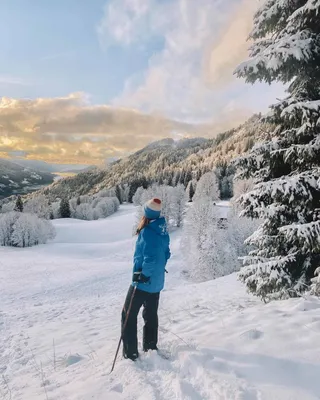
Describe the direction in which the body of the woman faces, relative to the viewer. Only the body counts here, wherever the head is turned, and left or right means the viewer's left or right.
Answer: facing away from the viewer and to the left of the viewer

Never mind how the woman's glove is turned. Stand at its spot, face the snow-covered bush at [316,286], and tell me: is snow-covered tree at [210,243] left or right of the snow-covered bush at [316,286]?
left

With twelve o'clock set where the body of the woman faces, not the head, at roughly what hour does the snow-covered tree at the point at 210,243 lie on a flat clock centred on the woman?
The snow-covered tree is roughly at 2 o'clock from the woman.

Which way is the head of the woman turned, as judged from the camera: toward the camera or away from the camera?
away from the camera

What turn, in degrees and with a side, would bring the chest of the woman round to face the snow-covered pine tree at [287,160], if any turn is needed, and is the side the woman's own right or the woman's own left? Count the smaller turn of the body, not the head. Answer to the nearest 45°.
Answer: approximately 90° to the woman's own right

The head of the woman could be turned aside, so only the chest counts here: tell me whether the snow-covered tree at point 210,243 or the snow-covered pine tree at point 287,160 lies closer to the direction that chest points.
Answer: the snow-covered tree

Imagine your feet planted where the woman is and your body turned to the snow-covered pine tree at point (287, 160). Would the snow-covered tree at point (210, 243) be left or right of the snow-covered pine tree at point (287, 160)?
left
